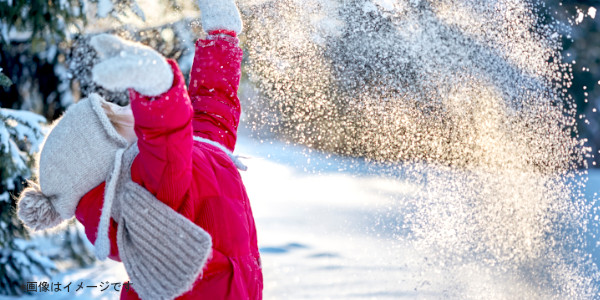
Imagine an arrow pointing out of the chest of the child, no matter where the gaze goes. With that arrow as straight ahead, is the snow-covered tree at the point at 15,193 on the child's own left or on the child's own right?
on the child's own left
